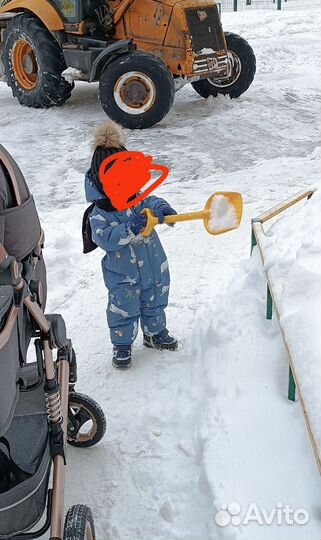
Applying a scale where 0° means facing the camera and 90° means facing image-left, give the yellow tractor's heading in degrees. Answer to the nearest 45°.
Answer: approximately 315°

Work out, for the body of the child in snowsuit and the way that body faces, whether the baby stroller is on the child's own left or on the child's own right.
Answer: on the child's own right

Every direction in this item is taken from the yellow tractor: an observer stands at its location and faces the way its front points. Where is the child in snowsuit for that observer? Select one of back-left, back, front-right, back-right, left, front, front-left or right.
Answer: front-right

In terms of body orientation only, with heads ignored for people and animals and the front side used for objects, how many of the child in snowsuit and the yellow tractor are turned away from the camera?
0

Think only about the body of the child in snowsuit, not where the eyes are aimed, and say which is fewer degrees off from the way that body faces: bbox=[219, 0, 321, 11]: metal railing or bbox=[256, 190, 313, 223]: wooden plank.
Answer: the wooden plank

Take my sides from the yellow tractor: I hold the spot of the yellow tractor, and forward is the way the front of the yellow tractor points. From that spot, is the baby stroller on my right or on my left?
on my right

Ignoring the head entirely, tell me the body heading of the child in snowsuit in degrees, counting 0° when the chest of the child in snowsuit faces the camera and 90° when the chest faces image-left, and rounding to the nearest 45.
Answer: approximately 315°

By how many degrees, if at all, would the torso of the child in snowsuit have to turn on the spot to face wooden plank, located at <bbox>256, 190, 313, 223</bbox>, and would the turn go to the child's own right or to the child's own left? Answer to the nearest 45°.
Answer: approximately 90° to the child's own left

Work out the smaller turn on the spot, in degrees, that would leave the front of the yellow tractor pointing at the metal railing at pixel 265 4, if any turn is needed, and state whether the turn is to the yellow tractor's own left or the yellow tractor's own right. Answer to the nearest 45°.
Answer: approximately 135° to the yellow tractor's own left

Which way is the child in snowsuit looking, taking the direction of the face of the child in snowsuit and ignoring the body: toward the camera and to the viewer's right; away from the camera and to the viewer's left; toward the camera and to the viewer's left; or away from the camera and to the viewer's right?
toward the camera and to the viewer's right

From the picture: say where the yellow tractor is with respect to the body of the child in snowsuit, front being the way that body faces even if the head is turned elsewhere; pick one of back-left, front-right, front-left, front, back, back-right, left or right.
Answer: back-left

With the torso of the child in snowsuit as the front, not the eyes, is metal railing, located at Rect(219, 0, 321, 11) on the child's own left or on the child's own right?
on the child's own left

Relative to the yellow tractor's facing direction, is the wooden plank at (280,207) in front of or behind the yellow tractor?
in front
